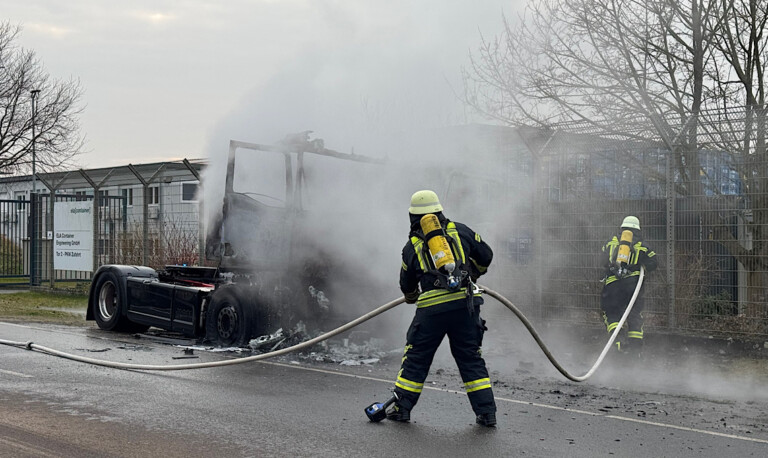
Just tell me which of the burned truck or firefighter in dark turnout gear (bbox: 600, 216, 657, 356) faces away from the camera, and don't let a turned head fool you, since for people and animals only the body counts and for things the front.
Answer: the firefighter in dark turnout gear

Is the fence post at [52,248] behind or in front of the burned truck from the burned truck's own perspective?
behind

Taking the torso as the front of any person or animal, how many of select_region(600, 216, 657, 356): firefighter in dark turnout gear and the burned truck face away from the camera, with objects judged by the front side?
1

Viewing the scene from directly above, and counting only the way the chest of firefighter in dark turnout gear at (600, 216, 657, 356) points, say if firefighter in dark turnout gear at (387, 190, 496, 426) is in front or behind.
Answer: behind

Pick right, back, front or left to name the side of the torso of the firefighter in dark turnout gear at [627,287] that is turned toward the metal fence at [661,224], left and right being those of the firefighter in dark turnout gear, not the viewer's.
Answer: front

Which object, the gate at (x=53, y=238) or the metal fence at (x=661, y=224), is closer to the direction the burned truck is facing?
the metal fence

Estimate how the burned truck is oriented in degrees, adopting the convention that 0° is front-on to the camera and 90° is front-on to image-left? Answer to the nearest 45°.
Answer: approximately 315°

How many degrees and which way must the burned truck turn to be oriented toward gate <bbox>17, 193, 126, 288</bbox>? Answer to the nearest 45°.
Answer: approximately 180°

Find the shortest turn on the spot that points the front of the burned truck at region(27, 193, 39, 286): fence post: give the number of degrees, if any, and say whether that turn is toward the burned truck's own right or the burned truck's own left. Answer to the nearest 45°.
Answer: approximately 180°

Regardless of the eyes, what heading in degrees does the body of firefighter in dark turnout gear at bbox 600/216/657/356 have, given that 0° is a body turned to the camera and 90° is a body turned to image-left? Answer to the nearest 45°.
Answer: approximately 180°

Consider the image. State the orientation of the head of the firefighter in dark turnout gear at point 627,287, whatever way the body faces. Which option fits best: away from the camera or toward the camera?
away from the camera

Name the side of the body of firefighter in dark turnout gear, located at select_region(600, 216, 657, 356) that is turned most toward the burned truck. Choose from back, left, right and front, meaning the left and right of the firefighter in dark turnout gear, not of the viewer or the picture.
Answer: left

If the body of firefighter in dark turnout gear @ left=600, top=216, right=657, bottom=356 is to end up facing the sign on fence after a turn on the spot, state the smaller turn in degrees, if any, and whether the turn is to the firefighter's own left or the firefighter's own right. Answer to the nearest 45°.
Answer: approximately 45° to the firefighter's own left

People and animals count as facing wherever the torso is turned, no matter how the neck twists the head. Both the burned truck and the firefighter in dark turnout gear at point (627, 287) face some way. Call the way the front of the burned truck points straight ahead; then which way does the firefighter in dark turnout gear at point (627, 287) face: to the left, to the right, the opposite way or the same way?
to the left

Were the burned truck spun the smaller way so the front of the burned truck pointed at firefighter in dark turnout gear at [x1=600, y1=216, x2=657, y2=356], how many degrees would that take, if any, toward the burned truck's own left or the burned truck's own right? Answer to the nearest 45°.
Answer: approximately 45° to the burned truck's own left
